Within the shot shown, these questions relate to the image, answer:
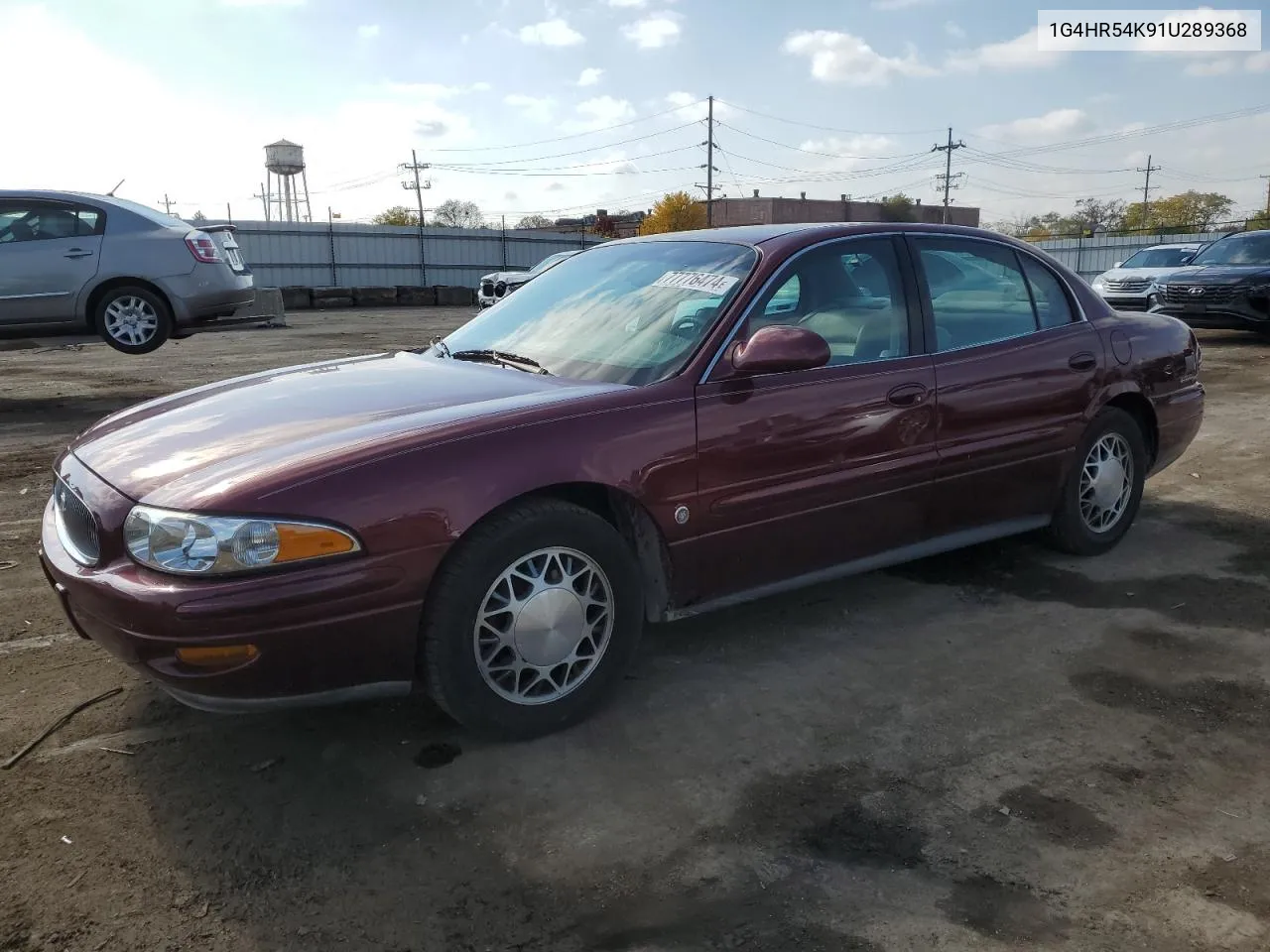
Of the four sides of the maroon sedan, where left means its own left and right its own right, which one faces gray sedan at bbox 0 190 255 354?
right

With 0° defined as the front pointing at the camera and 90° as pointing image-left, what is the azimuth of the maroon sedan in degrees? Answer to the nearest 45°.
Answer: approximately 45°
